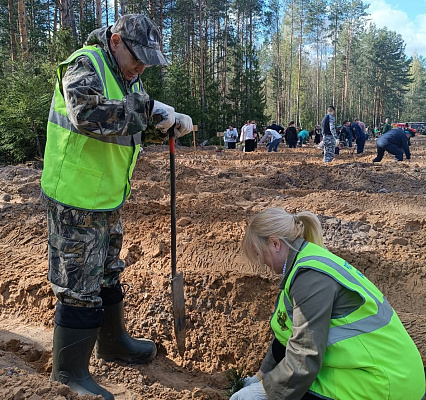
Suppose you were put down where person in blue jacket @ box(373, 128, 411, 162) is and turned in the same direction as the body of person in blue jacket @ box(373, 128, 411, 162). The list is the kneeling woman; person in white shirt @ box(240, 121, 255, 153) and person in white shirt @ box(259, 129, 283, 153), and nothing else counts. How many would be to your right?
1

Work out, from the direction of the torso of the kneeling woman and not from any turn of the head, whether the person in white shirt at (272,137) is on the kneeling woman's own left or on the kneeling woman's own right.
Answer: on the kneeling woman's own right

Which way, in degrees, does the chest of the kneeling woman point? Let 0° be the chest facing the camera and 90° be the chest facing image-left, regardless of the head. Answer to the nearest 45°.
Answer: approximately 90°

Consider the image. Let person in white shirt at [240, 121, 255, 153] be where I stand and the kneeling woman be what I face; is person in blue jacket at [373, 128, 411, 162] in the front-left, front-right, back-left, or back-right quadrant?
front-left

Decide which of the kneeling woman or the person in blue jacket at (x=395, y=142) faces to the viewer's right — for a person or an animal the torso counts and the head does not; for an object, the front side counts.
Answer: the person in blue jacket

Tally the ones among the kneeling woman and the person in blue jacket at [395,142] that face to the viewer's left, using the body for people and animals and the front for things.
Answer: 1

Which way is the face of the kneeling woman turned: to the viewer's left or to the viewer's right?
to the viewer's left

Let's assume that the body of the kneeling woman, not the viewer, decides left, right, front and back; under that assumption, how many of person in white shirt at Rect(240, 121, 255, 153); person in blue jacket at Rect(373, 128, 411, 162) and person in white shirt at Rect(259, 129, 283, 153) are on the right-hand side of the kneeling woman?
3

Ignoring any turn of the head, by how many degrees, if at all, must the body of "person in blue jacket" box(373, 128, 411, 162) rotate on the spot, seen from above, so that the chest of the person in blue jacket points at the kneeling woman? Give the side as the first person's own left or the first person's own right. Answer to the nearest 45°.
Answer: approximately 90° to the first person's own right

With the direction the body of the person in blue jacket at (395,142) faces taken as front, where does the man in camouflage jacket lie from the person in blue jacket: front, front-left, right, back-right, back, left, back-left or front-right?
right

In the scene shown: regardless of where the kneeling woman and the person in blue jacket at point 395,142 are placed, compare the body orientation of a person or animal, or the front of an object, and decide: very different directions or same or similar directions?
very different directions

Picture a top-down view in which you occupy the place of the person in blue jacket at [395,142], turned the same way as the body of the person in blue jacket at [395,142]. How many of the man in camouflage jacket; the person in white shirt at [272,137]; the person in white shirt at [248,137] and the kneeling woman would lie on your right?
2

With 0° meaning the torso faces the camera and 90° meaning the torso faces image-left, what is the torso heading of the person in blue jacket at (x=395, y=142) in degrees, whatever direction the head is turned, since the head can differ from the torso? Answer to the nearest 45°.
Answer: approximately 270°

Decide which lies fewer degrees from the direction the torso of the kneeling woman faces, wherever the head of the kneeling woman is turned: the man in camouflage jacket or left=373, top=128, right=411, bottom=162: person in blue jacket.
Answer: the man in camouflage jacket

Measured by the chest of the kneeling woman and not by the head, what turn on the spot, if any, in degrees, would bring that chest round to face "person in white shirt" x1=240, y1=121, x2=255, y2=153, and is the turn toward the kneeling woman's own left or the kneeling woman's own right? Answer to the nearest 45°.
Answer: approximately 90° to the kneeling woman's own right
